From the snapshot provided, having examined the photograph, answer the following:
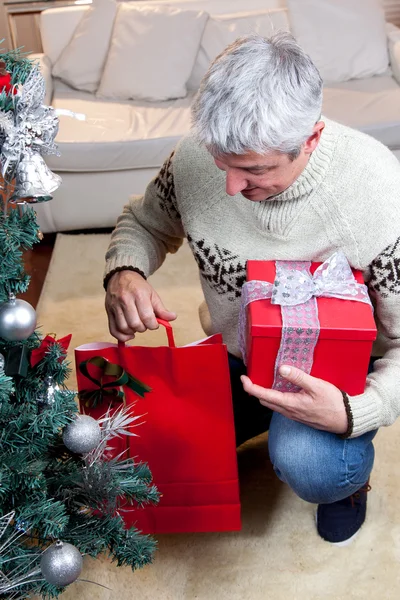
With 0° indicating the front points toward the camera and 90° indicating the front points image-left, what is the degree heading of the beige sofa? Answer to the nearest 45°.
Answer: approximately 0°

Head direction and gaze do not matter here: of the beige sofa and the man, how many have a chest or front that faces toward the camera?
2

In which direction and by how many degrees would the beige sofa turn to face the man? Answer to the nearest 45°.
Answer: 0° — it already faces them

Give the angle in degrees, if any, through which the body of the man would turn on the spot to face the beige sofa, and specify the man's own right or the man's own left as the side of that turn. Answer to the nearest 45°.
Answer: approximately 180°

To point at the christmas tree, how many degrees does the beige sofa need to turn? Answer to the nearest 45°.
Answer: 0° — it already faces it
